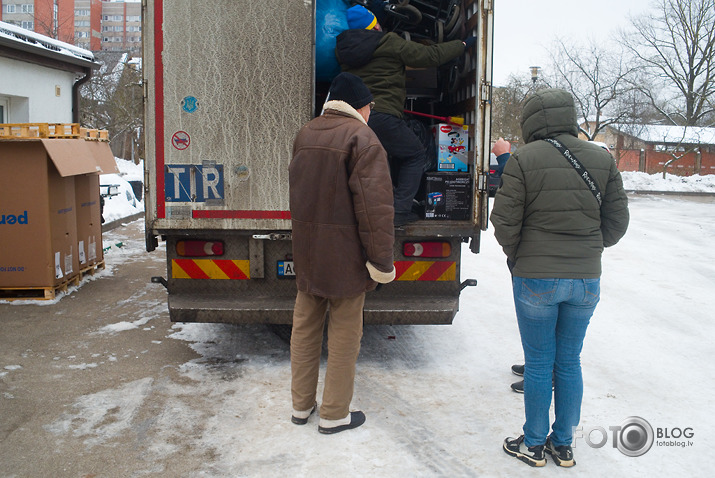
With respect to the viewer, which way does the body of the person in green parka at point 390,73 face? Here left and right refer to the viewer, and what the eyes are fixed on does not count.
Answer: facing away from the viewer and to the right of the viewer

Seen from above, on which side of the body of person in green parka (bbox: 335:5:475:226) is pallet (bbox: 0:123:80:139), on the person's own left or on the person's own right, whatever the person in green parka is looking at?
on the person's own left

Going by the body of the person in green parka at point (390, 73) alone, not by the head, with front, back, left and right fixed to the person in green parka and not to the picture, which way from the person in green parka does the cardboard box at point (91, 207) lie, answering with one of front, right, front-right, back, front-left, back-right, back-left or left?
left

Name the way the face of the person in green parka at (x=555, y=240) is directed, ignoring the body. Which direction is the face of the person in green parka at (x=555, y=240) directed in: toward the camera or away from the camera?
away from the camera

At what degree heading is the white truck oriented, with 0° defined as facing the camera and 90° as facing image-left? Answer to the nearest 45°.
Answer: approximately 180°

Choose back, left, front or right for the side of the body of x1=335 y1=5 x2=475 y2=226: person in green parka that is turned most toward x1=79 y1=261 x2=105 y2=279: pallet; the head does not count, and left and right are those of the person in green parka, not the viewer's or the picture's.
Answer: left

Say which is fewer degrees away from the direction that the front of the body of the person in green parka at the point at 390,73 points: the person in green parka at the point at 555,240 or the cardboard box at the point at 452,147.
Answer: the cardboard box
